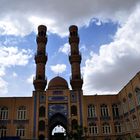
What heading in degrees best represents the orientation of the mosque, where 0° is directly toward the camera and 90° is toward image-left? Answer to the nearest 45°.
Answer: approximately 0°
